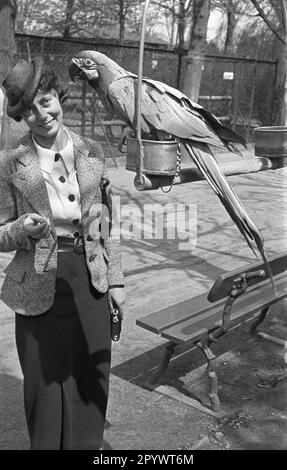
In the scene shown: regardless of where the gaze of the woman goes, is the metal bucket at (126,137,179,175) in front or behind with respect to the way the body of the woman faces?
behind

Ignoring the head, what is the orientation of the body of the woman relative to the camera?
toward the camera

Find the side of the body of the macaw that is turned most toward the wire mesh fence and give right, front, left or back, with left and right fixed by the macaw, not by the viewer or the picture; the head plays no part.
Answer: right

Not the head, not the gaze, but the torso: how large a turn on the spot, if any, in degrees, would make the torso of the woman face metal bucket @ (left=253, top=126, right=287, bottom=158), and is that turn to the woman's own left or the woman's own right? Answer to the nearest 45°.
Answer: approximately 135° to the woman's own left

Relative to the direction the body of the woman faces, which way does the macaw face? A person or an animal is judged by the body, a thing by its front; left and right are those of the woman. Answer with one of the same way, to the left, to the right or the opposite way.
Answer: to the right

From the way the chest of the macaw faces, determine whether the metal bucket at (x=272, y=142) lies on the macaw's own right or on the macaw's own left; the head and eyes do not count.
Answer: on the macaw's own right

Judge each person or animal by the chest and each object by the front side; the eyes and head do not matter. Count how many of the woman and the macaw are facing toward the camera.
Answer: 1

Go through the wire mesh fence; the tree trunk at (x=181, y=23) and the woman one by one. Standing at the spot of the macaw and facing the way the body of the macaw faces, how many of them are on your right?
2

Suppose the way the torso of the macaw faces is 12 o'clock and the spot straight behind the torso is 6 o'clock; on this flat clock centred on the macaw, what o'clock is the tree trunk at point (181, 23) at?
The tree trunk is roughly at 3 o'clock from the macaw.

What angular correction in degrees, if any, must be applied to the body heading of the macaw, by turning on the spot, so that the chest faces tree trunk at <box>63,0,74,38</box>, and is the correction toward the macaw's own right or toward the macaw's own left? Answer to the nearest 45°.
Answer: approximately 90° to the macaw's own right

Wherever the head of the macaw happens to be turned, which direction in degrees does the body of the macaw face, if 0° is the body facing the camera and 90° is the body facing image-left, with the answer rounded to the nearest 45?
approximately 90°
